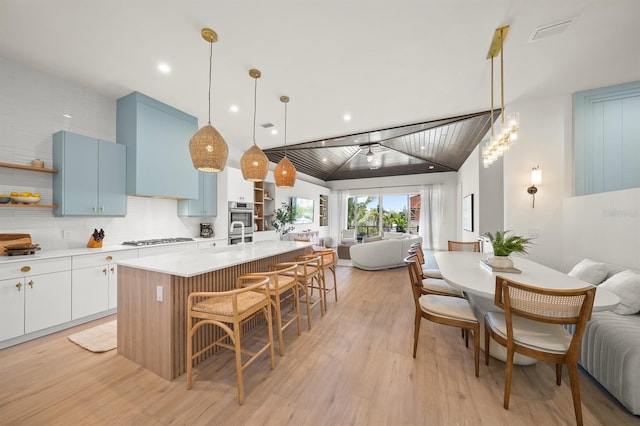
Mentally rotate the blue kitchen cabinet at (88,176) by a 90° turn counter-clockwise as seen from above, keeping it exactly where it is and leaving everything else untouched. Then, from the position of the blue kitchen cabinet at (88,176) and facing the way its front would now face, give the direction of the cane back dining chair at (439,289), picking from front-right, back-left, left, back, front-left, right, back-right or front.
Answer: right

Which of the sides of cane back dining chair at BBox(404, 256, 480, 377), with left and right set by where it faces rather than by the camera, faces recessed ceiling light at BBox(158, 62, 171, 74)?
back

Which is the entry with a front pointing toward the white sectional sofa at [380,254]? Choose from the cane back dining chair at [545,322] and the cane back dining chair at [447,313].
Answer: the cane back dining chair at [545,322]

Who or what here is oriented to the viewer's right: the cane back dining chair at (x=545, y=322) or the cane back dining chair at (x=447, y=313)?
the cane back dining chair at (x=447, y=313)

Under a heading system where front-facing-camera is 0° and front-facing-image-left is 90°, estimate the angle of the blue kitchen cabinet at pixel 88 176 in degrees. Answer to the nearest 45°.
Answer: approximately 315°

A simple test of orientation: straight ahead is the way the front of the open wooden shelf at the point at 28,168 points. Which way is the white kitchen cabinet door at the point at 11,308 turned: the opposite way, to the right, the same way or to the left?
the same way

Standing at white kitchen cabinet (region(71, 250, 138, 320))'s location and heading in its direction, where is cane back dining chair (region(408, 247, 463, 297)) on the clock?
The cane back dining chair is roughly at 12 o'clock from the white kitchen cabinet.

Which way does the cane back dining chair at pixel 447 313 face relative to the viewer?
to the viewer's right

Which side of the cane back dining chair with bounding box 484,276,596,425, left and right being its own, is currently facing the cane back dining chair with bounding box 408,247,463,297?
front

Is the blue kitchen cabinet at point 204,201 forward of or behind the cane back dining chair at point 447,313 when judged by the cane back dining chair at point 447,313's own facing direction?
behind

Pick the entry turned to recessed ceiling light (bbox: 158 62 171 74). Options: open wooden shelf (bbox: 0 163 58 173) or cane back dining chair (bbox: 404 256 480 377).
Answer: the open wooden shelf

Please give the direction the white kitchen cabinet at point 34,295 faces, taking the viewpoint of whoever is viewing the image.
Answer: facing the viewer and to the right of the viewer

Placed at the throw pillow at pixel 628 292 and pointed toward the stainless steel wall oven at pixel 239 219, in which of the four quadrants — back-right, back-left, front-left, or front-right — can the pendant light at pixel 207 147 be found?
front-left

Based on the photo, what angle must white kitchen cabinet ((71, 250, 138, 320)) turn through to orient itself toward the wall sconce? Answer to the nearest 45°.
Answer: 0° — it already faces it

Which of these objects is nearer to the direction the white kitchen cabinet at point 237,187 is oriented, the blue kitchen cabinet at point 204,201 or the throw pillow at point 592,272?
the throw pillow

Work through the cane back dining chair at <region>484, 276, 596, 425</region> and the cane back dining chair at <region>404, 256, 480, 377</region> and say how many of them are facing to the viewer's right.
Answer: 1

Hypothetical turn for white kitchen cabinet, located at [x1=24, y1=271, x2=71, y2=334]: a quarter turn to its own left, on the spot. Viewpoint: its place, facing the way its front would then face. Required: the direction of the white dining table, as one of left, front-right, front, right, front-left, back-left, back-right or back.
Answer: right
